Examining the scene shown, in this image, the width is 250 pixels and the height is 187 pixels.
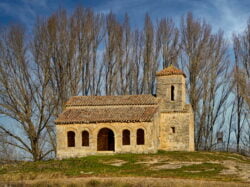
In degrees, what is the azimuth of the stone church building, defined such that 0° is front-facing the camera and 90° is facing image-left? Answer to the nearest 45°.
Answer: approximately 0°
